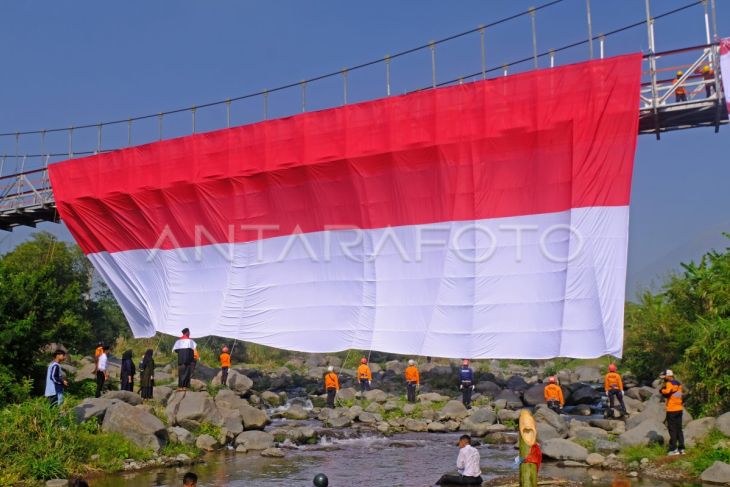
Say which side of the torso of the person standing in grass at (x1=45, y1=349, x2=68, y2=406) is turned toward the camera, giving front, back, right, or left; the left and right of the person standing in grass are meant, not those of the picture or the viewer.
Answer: right

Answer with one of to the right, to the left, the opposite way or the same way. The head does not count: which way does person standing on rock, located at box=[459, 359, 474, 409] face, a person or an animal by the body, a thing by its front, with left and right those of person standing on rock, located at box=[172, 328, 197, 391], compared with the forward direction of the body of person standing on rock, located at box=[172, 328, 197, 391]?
the same way

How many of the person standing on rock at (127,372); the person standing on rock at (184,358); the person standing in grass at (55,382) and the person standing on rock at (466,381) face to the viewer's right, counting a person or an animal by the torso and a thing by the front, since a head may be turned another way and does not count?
1

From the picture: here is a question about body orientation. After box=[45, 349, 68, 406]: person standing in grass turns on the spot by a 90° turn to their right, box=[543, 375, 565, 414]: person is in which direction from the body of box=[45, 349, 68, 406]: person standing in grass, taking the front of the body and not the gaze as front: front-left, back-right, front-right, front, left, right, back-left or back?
left

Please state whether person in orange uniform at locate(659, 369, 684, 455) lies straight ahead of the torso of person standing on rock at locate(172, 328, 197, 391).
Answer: no

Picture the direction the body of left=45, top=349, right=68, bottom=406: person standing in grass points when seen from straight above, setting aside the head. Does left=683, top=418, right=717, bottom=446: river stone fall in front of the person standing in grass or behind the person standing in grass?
in front

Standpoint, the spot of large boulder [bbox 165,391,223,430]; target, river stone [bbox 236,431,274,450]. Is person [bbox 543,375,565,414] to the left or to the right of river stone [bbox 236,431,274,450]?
left

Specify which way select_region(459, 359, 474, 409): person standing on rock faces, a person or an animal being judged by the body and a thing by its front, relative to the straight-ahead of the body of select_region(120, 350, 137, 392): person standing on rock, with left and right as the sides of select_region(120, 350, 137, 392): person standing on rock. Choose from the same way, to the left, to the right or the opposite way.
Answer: the same way

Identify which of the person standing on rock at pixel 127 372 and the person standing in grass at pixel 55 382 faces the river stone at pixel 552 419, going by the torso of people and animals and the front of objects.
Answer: the person standing in grass at pixel 55 382

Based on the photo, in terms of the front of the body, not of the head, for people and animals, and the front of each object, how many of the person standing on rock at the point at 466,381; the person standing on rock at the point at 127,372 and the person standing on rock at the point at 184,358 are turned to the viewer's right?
0
